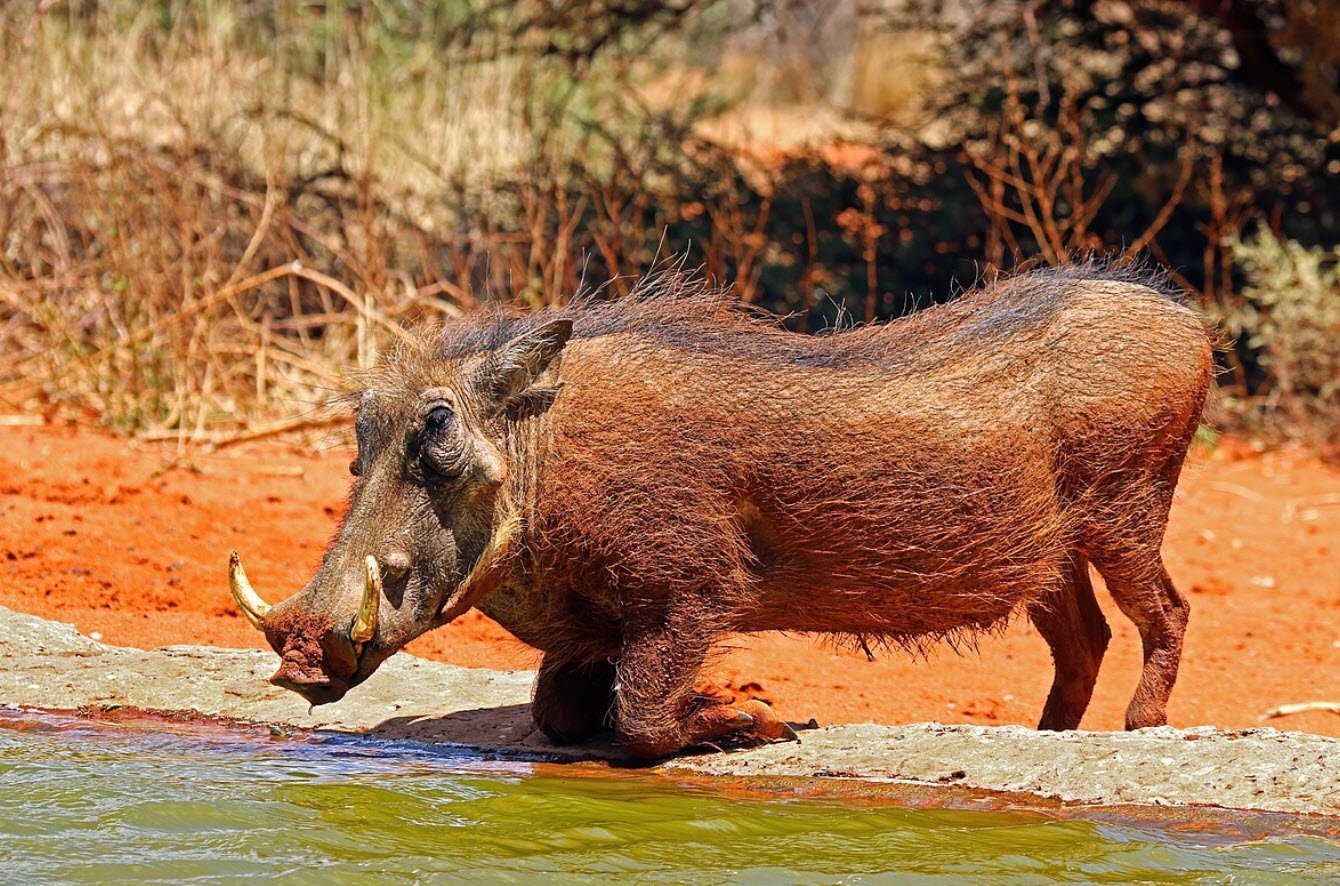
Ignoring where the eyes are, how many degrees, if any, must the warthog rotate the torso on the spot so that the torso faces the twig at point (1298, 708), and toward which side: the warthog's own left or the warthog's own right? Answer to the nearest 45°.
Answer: approximately 135° to the warthog's own right

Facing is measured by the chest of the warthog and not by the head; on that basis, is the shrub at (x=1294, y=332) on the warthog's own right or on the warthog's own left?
on the warthog's own right

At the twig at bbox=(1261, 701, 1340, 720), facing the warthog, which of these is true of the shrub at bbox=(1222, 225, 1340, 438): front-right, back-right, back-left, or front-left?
back-right

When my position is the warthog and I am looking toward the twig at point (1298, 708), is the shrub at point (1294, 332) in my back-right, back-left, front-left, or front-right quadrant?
front-left

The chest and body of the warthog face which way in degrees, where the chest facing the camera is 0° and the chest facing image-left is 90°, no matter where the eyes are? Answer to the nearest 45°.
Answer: approximately 90°
